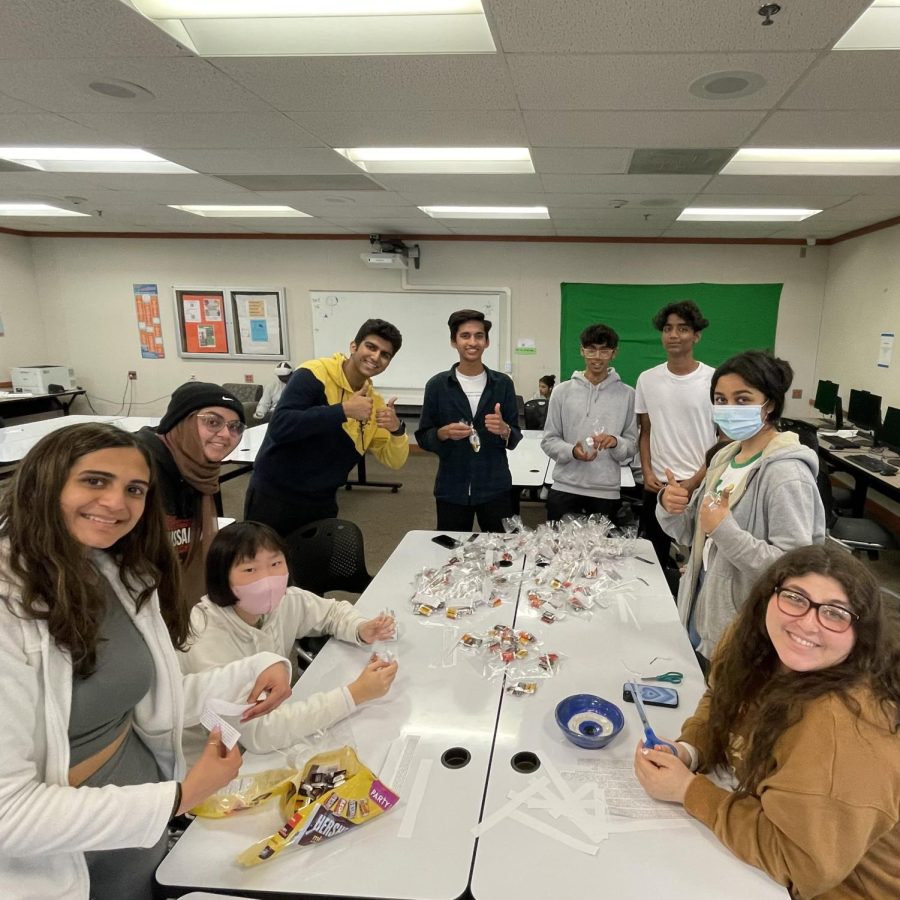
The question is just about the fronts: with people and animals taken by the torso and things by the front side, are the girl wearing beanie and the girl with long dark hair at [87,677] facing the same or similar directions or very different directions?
same or similar directions

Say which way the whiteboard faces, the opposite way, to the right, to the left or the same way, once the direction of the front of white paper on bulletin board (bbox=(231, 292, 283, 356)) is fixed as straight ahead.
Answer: the same way

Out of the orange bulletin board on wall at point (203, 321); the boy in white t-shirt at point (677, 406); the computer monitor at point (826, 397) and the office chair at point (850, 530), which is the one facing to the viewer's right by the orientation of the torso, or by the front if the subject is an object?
the office chair

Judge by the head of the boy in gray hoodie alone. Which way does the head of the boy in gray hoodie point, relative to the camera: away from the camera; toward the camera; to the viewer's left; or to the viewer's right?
toward the camera

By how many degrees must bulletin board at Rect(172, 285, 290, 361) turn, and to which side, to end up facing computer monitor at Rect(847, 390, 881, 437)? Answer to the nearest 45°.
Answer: approximately 45° to its left

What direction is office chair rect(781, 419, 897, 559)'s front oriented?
to the viewer's right

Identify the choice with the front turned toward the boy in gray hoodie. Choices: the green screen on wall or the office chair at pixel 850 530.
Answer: the green screen on wall

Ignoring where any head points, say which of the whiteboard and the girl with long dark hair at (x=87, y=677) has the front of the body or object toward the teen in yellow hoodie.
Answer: the whiteboard

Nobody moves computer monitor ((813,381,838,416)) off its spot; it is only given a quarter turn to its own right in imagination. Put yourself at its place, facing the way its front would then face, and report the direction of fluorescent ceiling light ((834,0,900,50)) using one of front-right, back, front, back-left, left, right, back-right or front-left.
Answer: back-left

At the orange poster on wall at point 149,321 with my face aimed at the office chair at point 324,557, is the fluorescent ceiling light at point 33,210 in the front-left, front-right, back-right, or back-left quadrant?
front-right

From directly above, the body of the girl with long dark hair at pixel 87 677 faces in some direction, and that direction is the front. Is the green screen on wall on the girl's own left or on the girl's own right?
on the girl's own left

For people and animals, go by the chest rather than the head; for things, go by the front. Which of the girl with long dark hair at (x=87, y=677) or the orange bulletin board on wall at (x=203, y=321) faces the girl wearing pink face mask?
the orange bulletin board on wall

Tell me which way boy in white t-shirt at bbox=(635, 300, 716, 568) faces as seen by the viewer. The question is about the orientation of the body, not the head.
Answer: toward the camera

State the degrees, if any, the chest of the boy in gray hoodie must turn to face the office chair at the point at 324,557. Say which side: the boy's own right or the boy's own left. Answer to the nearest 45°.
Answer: approximately 45° to the boy's own right

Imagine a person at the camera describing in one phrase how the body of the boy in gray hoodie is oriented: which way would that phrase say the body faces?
toward the camera

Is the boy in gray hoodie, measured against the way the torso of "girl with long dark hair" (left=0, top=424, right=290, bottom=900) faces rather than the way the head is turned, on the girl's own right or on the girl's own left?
on the girl's own left

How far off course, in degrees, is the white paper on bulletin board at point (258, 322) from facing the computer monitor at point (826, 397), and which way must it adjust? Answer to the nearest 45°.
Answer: approximately 45° to its left

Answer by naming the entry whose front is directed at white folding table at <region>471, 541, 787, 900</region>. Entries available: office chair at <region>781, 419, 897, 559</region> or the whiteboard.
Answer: the whiteboard
